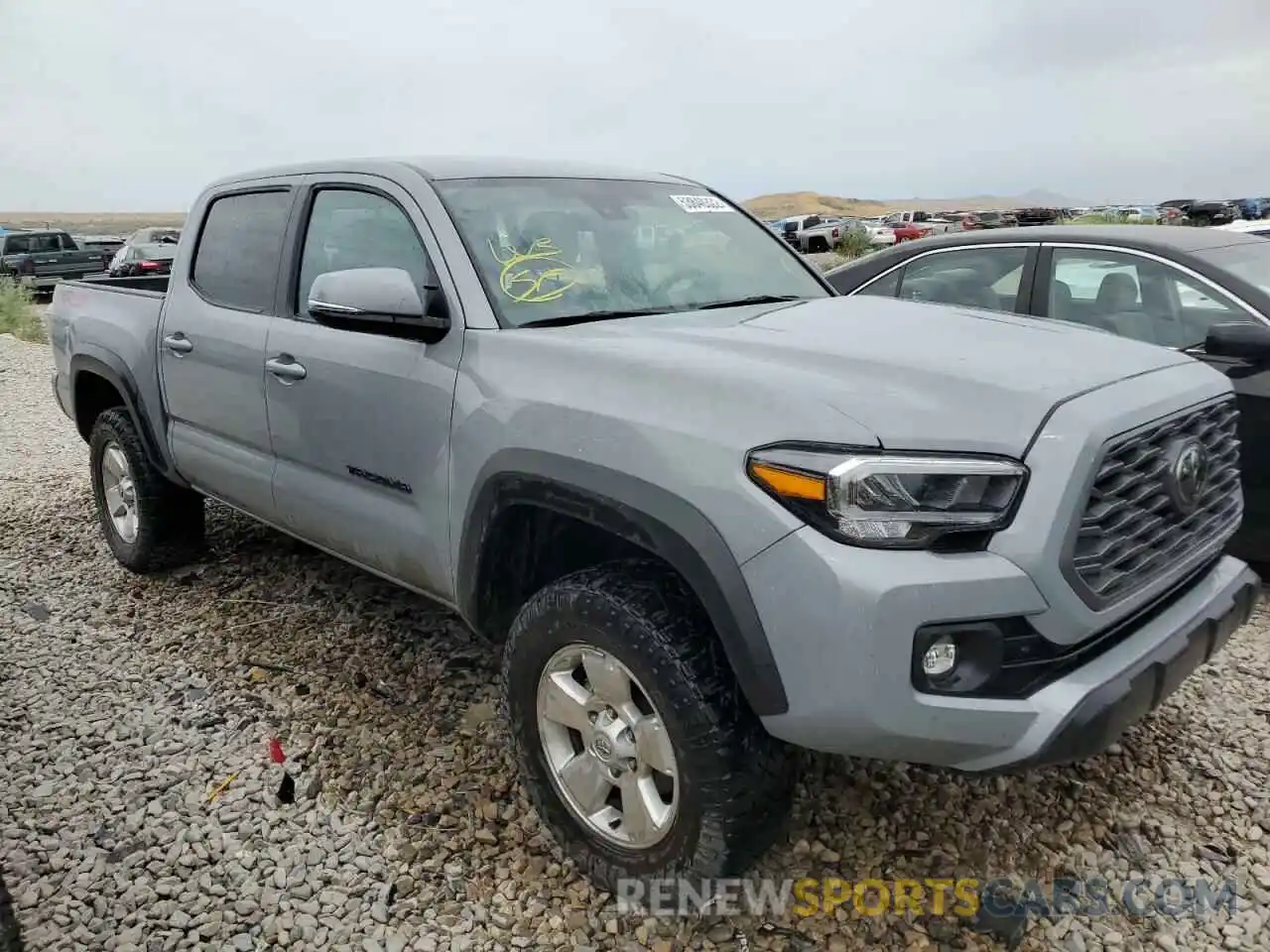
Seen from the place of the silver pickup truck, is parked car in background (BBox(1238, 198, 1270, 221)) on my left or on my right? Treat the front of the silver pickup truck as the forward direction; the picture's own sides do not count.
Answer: on my left

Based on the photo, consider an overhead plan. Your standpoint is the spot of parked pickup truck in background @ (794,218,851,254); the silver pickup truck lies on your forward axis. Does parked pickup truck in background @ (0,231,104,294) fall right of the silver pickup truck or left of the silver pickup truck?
right

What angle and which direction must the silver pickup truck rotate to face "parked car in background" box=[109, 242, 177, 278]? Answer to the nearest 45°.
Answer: approximately 180°

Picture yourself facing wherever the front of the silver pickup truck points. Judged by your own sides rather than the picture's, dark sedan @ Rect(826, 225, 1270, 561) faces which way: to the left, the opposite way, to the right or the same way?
the same way

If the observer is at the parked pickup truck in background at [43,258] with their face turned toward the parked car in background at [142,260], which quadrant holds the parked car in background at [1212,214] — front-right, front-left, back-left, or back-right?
front-left

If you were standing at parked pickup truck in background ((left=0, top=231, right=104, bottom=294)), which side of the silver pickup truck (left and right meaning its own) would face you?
back

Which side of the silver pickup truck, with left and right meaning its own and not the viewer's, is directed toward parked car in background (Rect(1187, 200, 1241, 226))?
left

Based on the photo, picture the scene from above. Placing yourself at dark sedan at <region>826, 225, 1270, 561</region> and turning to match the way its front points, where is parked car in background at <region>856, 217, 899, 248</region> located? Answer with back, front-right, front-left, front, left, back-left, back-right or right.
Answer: back-left

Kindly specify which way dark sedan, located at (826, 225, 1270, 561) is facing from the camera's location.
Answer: facing the viewer and to the right of the viewer

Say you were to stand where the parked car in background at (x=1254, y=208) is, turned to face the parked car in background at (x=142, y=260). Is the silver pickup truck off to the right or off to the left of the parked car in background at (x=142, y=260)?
left

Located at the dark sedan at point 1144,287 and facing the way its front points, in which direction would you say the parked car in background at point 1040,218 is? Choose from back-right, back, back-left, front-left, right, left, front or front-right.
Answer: back-left

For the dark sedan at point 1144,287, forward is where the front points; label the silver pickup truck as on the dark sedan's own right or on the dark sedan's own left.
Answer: on the dark sedan's own right

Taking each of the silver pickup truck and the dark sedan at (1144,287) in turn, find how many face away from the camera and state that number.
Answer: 0

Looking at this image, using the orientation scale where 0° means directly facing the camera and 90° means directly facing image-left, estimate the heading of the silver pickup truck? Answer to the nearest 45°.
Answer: approximately 315°
